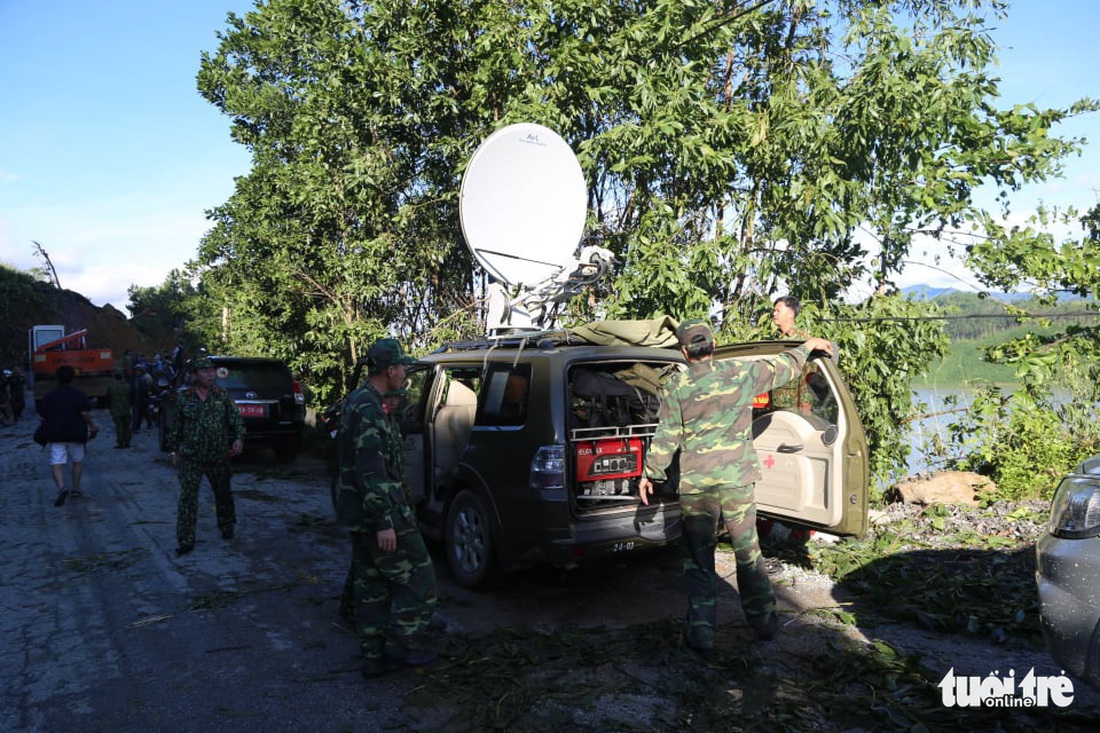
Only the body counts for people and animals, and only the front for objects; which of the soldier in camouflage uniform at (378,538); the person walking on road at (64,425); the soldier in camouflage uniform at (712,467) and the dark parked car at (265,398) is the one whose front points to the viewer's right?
the soldier in camouflage uniform at (378,538)

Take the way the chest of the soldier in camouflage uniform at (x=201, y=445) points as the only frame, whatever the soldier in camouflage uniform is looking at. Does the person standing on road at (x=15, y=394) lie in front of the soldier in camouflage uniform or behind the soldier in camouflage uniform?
behind

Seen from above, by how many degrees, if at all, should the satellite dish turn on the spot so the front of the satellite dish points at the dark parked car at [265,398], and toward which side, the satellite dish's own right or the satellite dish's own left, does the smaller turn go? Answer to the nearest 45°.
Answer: approximately 180°

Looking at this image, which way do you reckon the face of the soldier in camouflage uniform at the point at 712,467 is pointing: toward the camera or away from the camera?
away from the camera

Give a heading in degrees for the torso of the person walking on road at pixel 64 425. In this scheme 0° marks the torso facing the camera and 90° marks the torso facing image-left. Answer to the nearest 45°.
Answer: approximately 180°

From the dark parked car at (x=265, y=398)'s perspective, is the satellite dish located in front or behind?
behind

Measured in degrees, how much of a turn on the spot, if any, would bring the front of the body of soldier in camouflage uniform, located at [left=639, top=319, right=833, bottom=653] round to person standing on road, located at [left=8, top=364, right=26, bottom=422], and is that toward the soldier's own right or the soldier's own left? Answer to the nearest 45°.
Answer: approximately 45° to the soldier's own left

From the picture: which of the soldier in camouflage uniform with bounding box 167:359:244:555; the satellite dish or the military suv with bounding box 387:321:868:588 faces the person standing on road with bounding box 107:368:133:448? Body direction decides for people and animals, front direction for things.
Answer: the military suv

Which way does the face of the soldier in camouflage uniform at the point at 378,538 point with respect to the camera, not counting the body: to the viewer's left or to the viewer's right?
to the viewer's right

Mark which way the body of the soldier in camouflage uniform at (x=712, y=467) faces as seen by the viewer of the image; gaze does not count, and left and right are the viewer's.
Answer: facing away from the viewer

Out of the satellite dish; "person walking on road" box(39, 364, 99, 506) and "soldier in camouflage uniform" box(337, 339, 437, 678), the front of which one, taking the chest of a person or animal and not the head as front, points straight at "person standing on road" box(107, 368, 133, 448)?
"person walking on road" box(39, 364, 99, 506)

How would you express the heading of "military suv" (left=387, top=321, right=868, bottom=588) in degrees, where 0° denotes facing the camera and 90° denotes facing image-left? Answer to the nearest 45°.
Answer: approximately 135°
